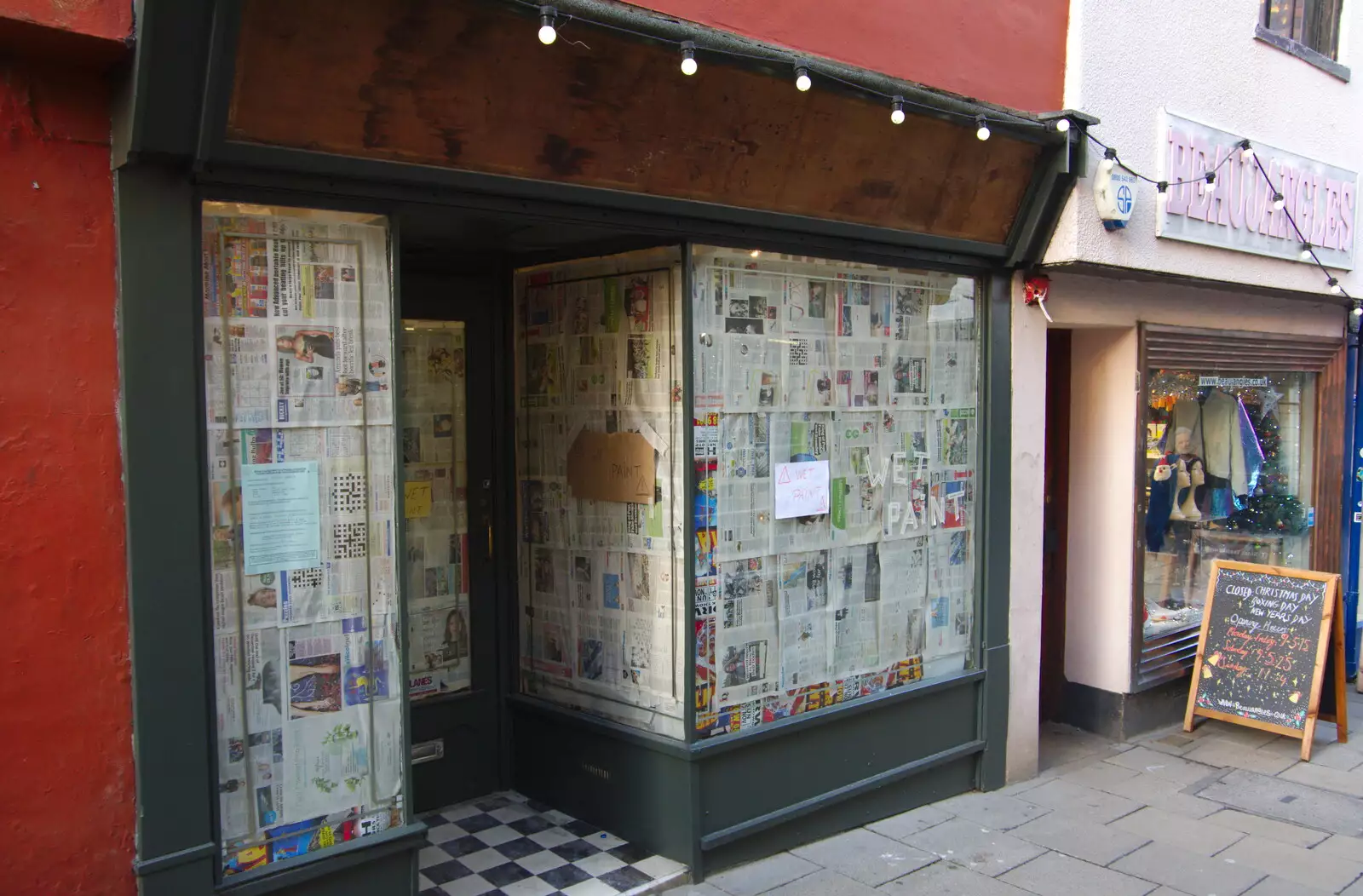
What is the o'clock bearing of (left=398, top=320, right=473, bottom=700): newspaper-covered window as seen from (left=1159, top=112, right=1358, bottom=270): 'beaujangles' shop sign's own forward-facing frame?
The newspaper-covered window is roughly at 3 o'clock from the 'beaujangles' shop sign.

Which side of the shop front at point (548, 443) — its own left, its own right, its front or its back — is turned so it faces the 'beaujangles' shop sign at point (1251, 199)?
left

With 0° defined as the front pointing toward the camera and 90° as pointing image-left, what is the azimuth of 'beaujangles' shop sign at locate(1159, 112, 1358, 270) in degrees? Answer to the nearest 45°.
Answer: approximately 315°

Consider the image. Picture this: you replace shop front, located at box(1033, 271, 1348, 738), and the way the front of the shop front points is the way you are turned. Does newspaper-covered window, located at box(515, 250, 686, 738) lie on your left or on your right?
on your right

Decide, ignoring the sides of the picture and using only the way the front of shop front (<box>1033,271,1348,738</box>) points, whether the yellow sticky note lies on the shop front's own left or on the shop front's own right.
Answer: on the shop front's own right

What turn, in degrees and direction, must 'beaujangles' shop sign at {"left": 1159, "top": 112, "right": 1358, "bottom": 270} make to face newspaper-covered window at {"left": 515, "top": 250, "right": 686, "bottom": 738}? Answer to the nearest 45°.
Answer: approximately 90° to its right

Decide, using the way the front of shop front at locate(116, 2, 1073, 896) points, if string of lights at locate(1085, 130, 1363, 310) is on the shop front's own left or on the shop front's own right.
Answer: on the shop front's own left

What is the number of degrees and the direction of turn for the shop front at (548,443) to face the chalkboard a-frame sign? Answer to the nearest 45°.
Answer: approximately 90° to its left

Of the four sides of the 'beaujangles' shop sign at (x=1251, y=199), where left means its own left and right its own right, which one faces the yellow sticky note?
right
